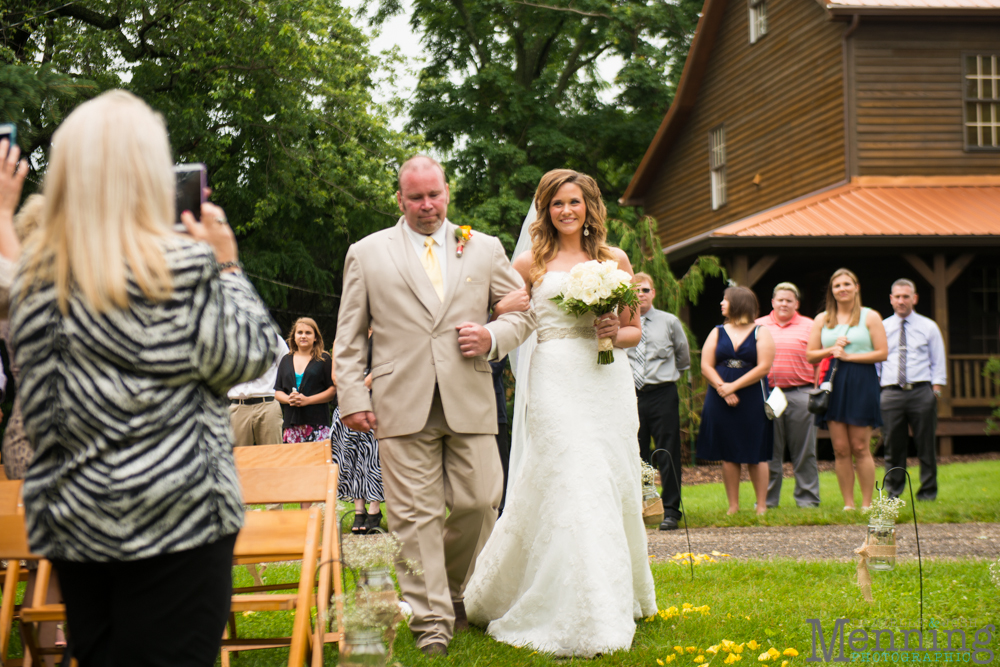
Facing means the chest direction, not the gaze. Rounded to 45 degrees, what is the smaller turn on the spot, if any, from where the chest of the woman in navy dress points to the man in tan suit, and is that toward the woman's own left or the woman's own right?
0° — they already face them

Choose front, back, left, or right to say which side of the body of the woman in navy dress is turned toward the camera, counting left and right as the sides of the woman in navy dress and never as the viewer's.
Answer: front

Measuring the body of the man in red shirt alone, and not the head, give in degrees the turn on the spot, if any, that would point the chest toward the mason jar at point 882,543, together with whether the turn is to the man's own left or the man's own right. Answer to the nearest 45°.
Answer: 0° — they already face it

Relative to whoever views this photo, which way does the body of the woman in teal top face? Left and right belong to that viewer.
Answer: facing the viewer

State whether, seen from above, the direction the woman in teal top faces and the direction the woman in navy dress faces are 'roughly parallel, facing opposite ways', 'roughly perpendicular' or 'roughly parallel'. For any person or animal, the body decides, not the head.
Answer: roughly parallel

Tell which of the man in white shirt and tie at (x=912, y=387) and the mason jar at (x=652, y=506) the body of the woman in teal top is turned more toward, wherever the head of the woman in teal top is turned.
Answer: the mason jar

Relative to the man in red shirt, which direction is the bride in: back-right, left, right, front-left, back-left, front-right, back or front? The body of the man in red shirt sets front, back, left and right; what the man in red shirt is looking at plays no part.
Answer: front

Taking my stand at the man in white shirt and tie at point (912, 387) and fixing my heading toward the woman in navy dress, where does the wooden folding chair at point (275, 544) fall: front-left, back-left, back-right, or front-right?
front-left

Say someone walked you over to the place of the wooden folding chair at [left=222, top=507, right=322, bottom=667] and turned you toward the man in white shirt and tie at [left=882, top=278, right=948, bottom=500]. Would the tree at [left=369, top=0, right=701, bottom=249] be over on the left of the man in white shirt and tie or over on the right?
left

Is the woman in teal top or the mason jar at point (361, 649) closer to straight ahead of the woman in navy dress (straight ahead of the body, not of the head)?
the mason jar

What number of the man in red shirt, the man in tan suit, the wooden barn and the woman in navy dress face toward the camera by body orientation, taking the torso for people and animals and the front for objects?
4

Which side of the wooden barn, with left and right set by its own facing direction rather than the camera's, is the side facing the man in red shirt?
front

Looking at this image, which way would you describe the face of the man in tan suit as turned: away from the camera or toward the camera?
toward the camera

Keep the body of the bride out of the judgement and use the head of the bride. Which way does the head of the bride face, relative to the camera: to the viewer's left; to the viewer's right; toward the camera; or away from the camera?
toward the camera

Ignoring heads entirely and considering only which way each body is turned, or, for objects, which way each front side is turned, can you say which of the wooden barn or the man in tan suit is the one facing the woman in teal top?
the wooden barn

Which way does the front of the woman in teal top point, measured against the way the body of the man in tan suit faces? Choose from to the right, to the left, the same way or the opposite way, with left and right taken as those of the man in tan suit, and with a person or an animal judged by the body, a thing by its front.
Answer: the same way

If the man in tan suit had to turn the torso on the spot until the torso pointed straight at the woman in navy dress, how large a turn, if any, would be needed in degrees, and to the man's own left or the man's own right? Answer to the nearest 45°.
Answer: approximately 135° to the man's own left
